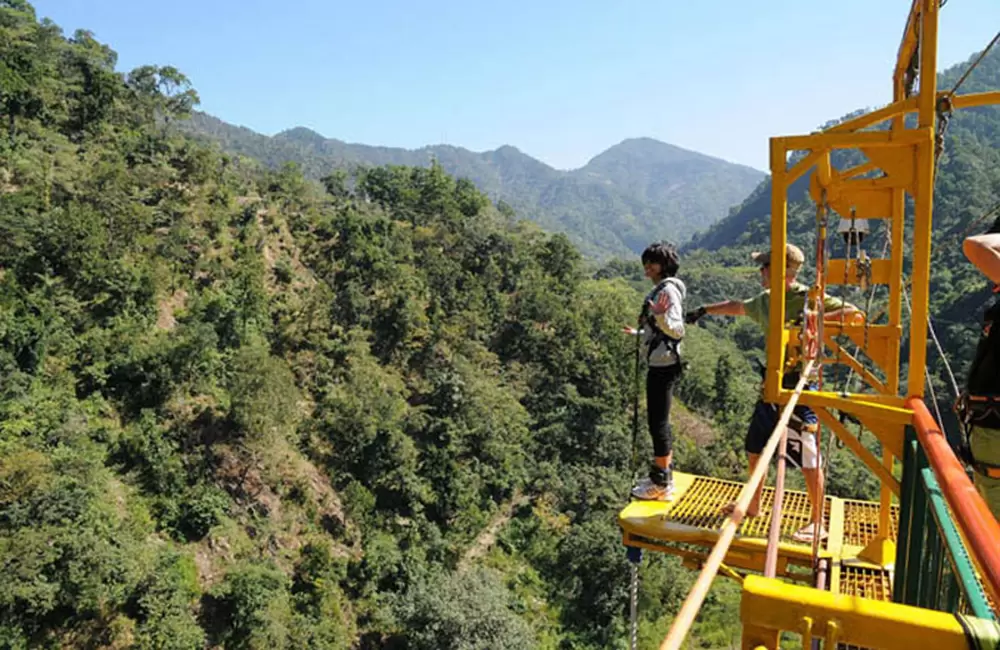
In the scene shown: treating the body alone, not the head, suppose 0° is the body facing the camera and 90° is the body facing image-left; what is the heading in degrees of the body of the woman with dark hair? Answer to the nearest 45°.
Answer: approximately 90°

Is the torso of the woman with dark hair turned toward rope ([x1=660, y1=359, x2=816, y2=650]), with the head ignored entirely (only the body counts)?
no

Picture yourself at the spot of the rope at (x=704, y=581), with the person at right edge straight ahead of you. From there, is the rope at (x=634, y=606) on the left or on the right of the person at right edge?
left

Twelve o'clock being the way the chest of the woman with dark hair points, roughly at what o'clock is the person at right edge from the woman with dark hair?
The person at right edge is roughly at 8 o'clock from the woman with dark hair.
